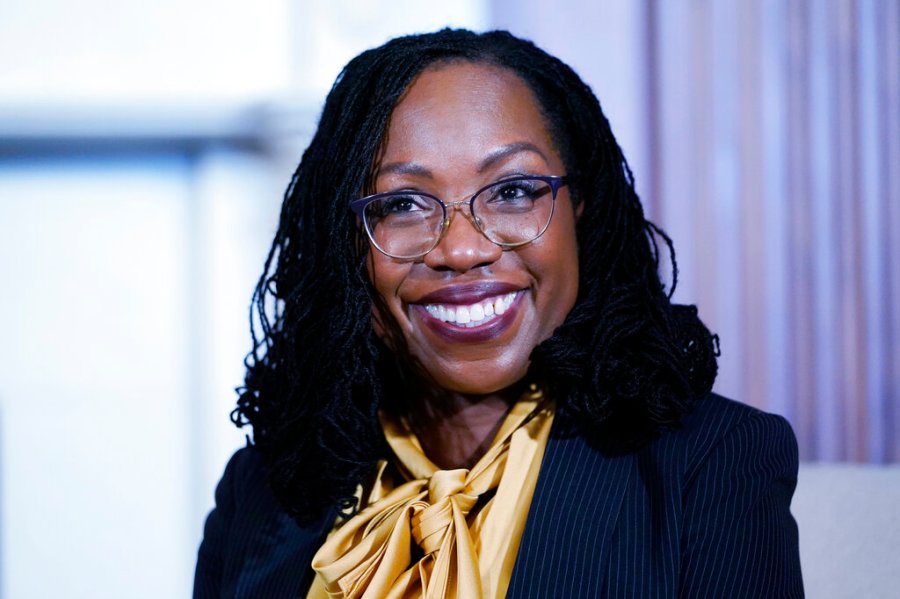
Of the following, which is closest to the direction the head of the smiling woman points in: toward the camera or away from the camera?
toward the camera

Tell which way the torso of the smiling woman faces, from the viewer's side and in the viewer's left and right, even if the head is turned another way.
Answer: facing the viewer and to the left of the viewer
